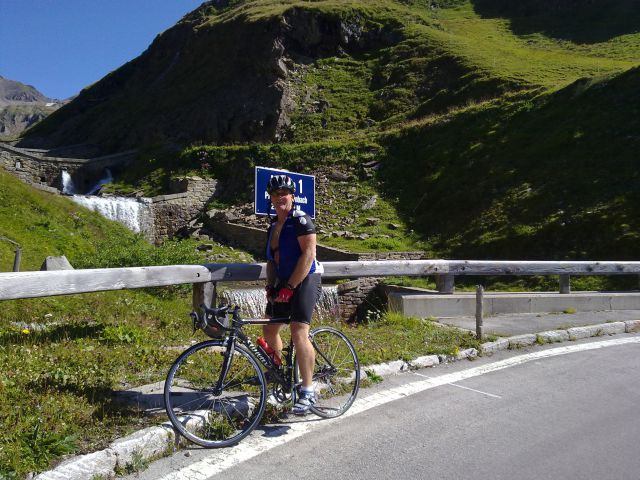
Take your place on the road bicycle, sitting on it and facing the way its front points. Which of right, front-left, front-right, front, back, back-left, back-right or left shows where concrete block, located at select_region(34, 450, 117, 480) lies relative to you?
front

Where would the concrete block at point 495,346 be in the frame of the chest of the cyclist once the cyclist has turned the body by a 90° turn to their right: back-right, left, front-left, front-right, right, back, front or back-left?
right

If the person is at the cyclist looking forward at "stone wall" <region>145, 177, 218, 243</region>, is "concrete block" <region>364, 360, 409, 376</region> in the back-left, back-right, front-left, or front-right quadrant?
front-right

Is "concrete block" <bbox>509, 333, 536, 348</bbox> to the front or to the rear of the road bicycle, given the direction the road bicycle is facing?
to the rear

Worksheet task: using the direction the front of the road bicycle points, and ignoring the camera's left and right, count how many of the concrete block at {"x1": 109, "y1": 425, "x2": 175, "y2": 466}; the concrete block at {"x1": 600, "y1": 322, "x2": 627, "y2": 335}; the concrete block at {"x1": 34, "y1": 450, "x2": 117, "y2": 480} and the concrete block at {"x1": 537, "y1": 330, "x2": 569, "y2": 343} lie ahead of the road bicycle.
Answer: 2

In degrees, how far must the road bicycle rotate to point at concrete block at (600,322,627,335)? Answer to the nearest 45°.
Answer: approximately 180°

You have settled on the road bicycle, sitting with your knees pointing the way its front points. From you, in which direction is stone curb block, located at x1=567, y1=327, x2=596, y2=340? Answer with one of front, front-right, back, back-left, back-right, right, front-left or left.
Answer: back

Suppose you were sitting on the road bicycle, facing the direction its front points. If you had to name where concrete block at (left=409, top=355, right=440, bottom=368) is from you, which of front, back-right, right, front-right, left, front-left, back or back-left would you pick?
back

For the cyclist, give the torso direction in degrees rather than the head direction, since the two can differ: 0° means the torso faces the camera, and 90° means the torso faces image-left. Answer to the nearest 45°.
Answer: approximately 45°

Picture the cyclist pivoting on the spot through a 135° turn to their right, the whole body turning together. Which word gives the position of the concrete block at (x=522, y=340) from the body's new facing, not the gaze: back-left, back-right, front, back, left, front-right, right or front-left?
front-right

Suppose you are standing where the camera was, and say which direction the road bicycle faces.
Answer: facing the viewer and to the left of the viewer

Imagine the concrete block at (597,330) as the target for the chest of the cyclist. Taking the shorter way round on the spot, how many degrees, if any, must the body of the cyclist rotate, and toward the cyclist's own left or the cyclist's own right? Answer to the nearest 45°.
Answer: approximately 180°

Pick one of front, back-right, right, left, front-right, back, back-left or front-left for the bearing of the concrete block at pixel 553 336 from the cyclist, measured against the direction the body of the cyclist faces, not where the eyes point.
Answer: back

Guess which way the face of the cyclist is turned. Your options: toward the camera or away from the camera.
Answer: toward the camera

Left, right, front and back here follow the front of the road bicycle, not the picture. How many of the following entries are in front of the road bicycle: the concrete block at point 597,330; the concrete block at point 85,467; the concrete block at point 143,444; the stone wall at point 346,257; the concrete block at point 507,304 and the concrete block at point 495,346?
2
